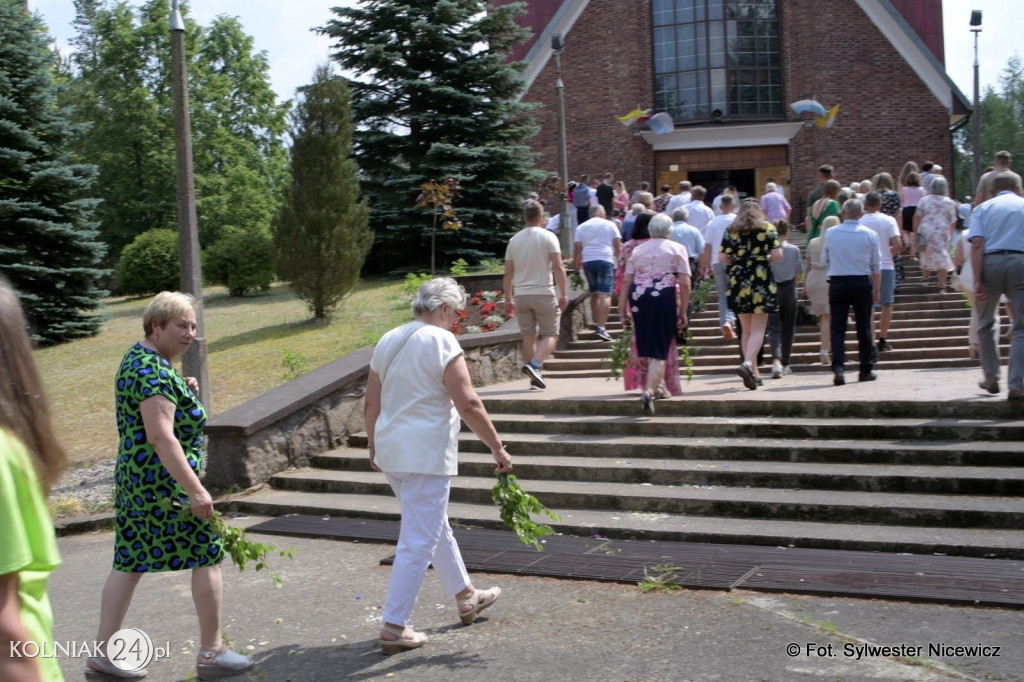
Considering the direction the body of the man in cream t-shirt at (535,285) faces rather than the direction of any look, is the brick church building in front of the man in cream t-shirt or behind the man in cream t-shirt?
in front

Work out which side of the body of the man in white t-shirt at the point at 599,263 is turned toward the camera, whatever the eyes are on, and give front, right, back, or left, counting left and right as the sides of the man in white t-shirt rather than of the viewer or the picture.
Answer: back

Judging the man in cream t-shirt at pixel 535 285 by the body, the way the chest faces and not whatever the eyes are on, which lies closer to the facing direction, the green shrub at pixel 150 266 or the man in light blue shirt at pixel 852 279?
the green shrub

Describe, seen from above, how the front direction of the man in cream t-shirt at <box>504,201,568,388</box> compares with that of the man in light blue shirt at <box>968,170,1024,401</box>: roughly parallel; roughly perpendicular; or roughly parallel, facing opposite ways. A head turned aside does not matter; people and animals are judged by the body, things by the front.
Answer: roughly parallel

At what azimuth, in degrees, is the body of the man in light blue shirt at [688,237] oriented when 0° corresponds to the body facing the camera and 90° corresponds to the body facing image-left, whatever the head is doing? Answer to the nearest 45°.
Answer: approximately 180°

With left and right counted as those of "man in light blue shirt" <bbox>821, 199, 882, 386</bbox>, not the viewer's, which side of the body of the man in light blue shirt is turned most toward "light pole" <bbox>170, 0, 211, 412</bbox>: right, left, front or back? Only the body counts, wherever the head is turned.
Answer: left

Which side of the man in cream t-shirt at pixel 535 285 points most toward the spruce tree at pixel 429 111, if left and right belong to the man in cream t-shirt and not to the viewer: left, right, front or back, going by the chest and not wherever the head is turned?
front

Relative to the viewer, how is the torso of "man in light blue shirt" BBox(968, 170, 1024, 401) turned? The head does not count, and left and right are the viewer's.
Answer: facing away from the viewer

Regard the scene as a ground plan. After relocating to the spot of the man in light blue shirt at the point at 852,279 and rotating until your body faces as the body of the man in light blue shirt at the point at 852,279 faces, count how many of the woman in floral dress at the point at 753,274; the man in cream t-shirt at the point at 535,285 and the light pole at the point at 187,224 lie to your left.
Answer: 3

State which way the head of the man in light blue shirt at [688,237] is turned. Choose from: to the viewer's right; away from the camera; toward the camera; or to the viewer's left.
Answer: away from the camera

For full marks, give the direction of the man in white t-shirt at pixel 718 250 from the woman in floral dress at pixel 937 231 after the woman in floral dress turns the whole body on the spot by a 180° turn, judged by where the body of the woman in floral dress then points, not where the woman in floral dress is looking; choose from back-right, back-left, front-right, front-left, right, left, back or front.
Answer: front-right

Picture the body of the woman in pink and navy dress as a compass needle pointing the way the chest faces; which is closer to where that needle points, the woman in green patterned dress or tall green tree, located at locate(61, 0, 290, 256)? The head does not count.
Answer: the tall green tree

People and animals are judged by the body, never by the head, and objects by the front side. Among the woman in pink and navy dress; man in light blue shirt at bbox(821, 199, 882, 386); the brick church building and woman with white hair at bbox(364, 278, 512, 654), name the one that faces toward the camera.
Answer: the brick church building

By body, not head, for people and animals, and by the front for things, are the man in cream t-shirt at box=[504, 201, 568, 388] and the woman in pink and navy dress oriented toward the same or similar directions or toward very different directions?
same or similar directions

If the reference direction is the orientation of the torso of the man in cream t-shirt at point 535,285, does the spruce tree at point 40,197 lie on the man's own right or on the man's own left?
on the man's own left

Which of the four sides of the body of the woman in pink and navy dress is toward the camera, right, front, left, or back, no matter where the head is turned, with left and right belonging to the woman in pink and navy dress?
back

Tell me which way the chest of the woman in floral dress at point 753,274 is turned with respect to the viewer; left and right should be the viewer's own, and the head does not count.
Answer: facing away from the viewer

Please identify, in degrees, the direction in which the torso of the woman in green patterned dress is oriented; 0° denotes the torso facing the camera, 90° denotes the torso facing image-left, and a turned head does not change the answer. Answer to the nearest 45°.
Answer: approximately 270°

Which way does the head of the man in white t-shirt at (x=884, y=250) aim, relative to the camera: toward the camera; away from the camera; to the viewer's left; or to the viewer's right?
away from the camera

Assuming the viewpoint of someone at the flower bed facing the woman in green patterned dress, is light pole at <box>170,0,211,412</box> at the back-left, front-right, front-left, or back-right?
front-right
